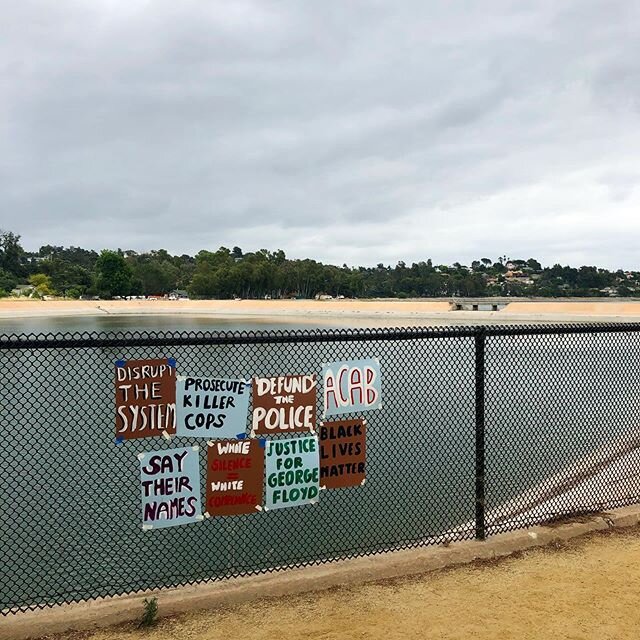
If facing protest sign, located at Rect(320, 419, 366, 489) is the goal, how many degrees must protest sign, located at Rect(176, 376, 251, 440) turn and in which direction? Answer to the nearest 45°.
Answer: approximately 90° to its left

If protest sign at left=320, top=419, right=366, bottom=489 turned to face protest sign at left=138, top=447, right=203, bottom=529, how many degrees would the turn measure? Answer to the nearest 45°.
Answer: approximately 45° to its right

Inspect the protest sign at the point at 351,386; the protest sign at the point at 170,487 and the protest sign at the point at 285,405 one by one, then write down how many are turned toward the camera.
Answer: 3

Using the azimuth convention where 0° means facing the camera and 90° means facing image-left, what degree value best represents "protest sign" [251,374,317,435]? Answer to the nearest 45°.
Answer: approximately 0°

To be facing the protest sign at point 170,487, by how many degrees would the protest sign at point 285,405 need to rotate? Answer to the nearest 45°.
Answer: approximately 90° to its right
